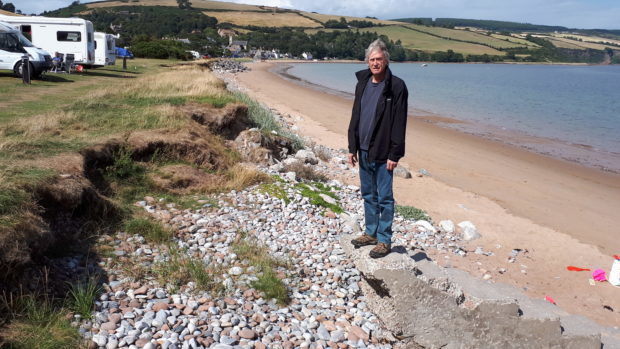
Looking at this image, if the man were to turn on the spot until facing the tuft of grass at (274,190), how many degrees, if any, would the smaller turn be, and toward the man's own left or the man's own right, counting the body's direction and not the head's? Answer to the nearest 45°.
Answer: approximately 90° to the man's own right

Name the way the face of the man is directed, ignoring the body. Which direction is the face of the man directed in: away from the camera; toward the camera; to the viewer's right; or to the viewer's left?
toward the camera

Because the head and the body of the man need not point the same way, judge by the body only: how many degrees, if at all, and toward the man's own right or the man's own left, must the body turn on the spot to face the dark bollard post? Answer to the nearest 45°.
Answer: approximately 90° to the man's own right

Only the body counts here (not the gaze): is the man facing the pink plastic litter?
no

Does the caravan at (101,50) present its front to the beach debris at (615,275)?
no

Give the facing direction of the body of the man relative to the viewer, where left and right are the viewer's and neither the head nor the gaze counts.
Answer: facing the viewer and to the left of the viewer
